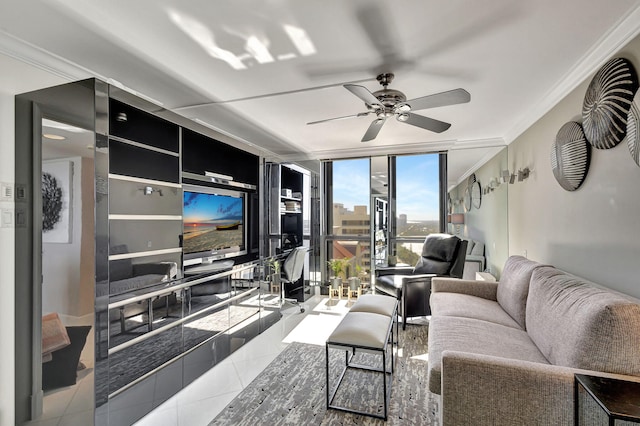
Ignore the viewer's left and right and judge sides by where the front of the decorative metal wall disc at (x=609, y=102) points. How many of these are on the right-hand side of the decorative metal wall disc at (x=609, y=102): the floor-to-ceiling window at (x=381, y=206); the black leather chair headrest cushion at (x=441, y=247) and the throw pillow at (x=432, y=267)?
3

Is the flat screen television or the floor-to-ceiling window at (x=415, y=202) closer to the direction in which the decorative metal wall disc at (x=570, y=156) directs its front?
the flat screen television

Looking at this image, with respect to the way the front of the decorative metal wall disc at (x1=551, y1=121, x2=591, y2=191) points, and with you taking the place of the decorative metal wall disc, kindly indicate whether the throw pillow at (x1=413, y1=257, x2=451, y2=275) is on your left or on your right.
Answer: on your right

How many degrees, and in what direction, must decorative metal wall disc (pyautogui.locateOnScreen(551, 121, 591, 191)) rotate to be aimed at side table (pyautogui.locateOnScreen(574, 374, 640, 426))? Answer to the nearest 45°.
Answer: approximately 45° to its left

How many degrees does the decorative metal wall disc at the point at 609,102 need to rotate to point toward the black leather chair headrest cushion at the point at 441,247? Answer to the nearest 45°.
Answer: approximately 90° to its right

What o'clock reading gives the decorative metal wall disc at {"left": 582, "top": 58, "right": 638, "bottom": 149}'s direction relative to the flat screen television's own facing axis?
The decorative metal wall disc is roughly at 12 o'clock from the flat screen television.

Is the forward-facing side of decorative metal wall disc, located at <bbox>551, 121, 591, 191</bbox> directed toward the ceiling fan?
yes

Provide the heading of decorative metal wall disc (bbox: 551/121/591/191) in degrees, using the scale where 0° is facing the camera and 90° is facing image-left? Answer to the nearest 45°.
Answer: approximately 45°

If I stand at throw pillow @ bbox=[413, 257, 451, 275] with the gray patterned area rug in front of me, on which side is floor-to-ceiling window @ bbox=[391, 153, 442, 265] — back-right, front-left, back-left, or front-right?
back-right

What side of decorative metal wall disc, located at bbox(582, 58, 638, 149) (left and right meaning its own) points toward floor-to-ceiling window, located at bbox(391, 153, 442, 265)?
right

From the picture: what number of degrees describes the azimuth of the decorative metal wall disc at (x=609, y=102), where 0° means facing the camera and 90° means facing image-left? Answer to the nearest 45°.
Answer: approximately 45°

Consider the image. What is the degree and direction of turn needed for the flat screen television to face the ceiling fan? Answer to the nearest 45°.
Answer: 0° — it already faces it

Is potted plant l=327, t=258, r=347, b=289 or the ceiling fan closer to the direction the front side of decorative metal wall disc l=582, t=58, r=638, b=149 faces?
the ceiling fan
